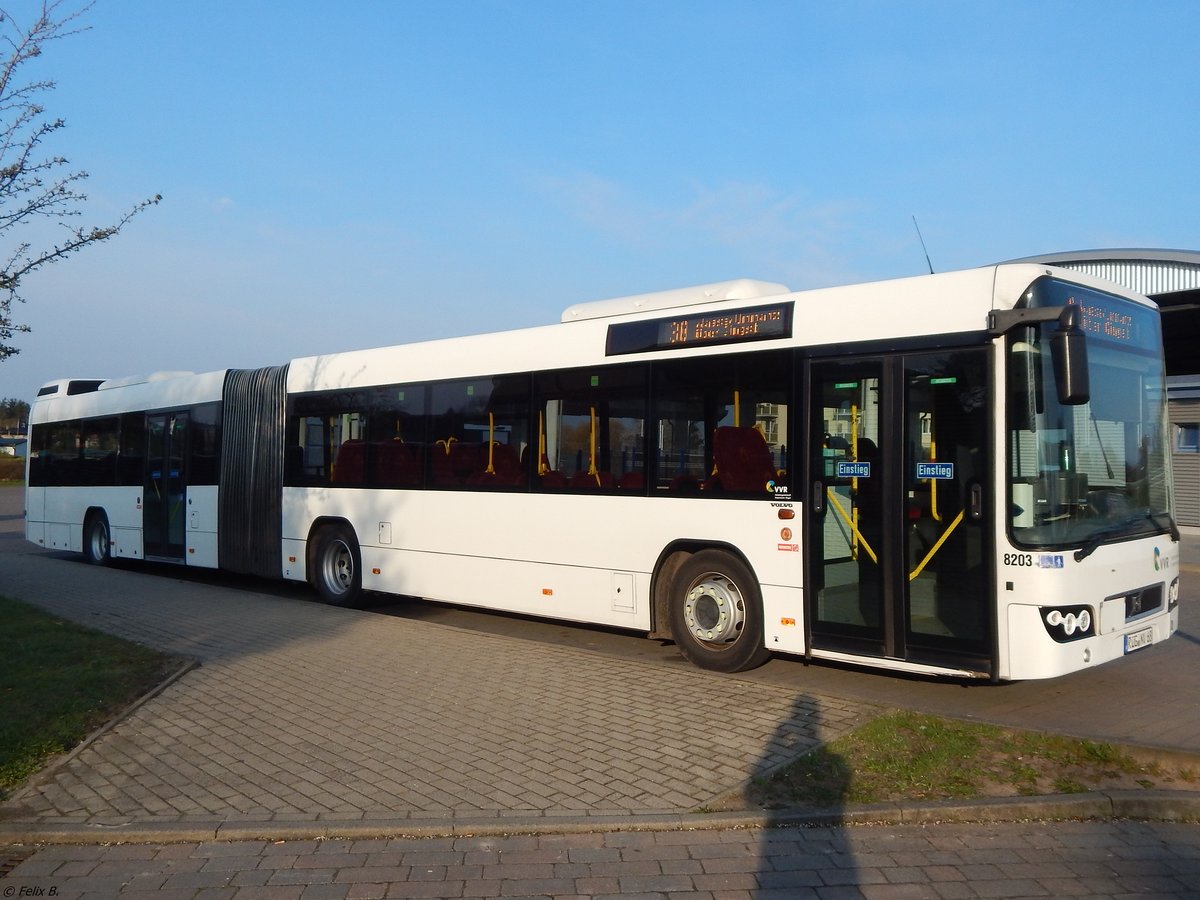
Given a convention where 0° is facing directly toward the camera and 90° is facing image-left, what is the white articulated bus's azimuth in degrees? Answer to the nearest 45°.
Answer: approximately 315°
